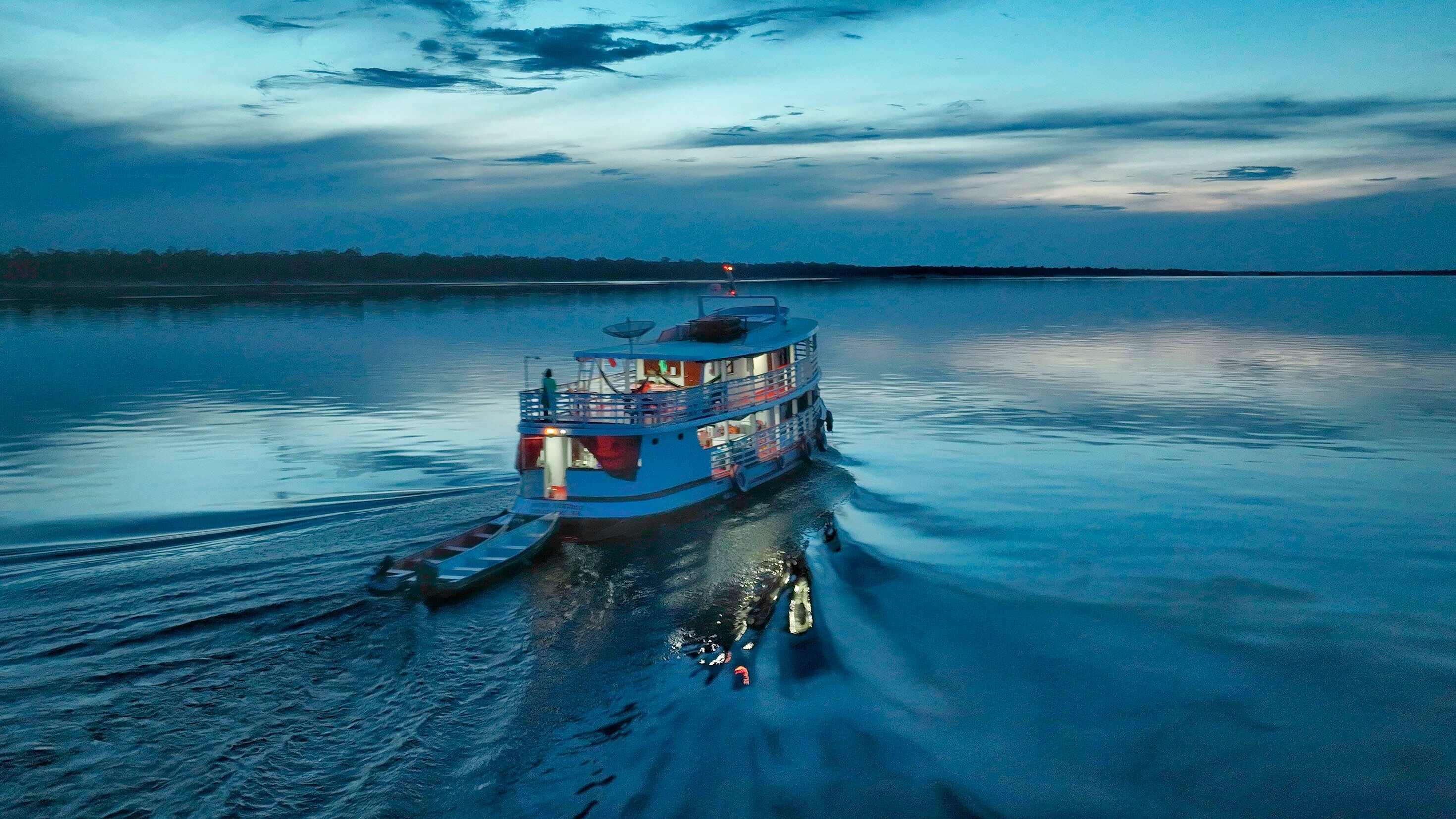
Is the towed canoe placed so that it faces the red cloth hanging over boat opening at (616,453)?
yes

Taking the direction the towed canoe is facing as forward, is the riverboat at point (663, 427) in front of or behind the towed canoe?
in front

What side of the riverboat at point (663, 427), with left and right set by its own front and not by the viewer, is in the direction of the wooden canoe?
back

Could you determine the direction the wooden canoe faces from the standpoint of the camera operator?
facing away from the viewer and to the right of the viewer

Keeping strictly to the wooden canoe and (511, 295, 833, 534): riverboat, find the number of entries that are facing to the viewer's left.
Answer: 0

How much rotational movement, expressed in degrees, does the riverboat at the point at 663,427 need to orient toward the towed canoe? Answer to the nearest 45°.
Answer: approximately 180°

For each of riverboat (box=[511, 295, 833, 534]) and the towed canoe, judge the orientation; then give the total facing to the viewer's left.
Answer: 0

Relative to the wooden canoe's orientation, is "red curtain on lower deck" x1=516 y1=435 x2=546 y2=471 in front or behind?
in front

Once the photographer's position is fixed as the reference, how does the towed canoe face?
facing away from the viewer and to the right of the viewer

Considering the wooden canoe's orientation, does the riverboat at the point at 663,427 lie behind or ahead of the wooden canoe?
ahead

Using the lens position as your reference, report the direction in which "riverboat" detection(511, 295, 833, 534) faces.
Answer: facing away from the viewer and to the right of the viewer
